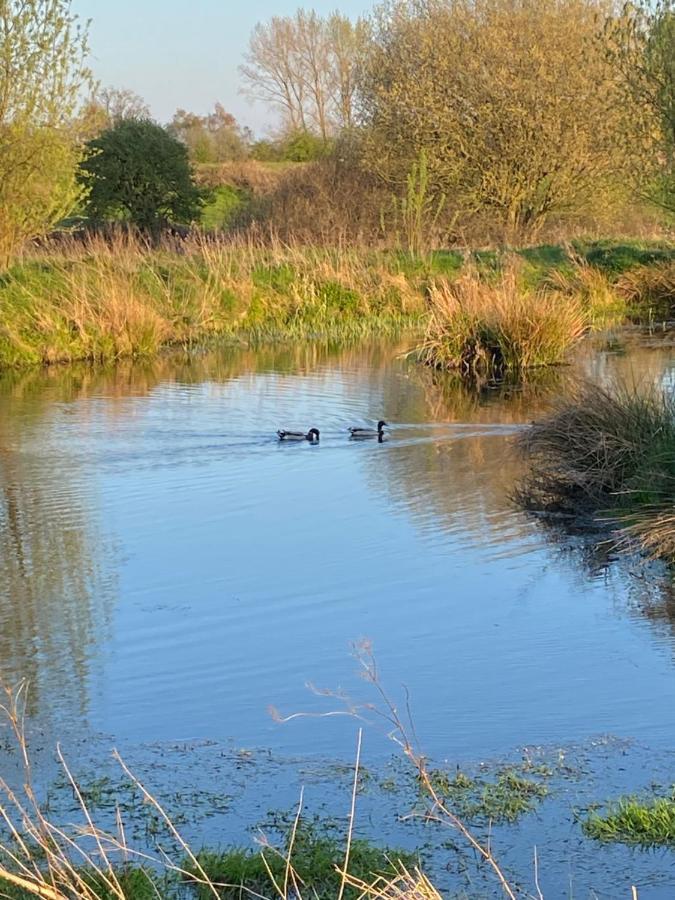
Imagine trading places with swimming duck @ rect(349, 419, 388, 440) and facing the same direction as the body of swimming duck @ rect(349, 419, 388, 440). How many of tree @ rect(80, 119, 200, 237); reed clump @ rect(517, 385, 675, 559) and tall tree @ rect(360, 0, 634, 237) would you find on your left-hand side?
2

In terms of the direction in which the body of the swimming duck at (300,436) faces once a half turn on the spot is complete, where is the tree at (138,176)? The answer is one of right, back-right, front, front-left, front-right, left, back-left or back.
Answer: right

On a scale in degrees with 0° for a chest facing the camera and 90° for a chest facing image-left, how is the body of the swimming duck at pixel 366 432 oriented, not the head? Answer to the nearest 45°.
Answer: approximately 270°

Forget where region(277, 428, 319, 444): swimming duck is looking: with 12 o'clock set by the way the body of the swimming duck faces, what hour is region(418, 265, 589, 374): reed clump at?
The reed clump is roughly at 10 o'clock from the swimming duck.

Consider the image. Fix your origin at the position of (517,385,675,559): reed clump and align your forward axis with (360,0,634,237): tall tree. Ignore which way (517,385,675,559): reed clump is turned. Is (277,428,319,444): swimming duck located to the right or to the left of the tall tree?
left

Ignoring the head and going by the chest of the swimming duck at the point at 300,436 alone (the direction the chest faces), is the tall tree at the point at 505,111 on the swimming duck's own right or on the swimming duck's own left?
on the swimming duck's own left

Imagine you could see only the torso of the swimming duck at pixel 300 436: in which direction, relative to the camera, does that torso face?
to the viewer's right

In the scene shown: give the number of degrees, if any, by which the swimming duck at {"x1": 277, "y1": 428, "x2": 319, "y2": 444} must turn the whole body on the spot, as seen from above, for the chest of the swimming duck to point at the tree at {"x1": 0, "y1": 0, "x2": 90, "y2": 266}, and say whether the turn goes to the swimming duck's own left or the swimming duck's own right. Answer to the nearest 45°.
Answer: approximately 90° to the swimming duck's own left

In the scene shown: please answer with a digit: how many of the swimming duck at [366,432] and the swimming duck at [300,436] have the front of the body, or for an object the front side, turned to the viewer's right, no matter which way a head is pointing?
2

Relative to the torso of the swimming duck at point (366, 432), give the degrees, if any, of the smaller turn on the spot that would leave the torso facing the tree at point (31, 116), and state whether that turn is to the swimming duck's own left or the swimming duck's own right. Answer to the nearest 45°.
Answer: approximately 135° to the swimming duck's own left
